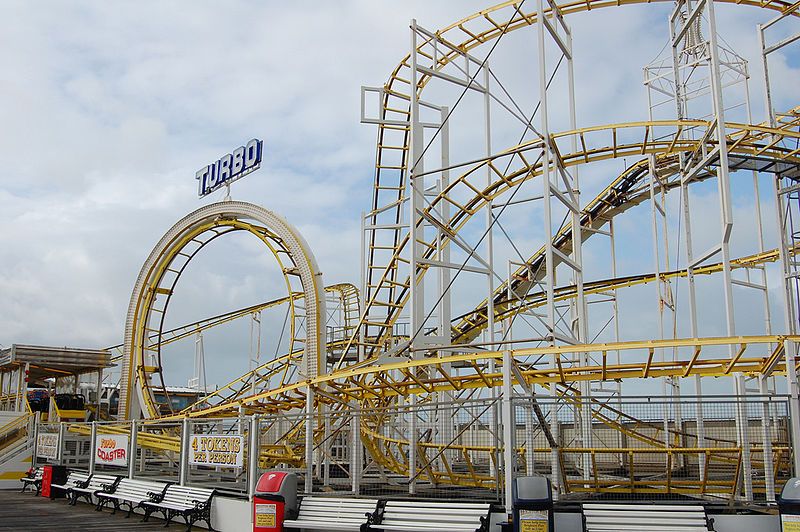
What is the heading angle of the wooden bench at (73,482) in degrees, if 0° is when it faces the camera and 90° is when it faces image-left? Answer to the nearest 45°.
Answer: approximately 45°

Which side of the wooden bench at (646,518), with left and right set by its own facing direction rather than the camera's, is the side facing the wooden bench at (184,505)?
right

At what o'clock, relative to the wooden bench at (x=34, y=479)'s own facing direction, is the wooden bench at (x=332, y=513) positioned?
the wooden bench at (x=332, y=513) is roughly at 10 o'clock from the wooden bench at (x=34, y=479).

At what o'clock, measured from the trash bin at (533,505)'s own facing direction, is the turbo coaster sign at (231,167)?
The turbo coaster sign is roughly at 5 o'clock from the trash bin.

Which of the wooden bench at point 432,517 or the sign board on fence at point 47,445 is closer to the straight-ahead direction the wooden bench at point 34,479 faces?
the wooden bench

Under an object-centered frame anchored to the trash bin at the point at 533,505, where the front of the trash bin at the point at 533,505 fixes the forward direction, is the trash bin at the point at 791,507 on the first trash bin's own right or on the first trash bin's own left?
on the first trash bin's own left

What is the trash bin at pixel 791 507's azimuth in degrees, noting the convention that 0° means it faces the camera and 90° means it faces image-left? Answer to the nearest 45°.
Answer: approximately 0°

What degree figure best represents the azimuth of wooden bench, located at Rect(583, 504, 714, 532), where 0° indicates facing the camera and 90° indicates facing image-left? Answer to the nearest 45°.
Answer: approximately 0°

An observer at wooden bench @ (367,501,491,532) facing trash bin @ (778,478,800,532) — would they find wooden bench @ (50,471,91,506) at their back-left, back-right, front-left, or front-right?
back-left
